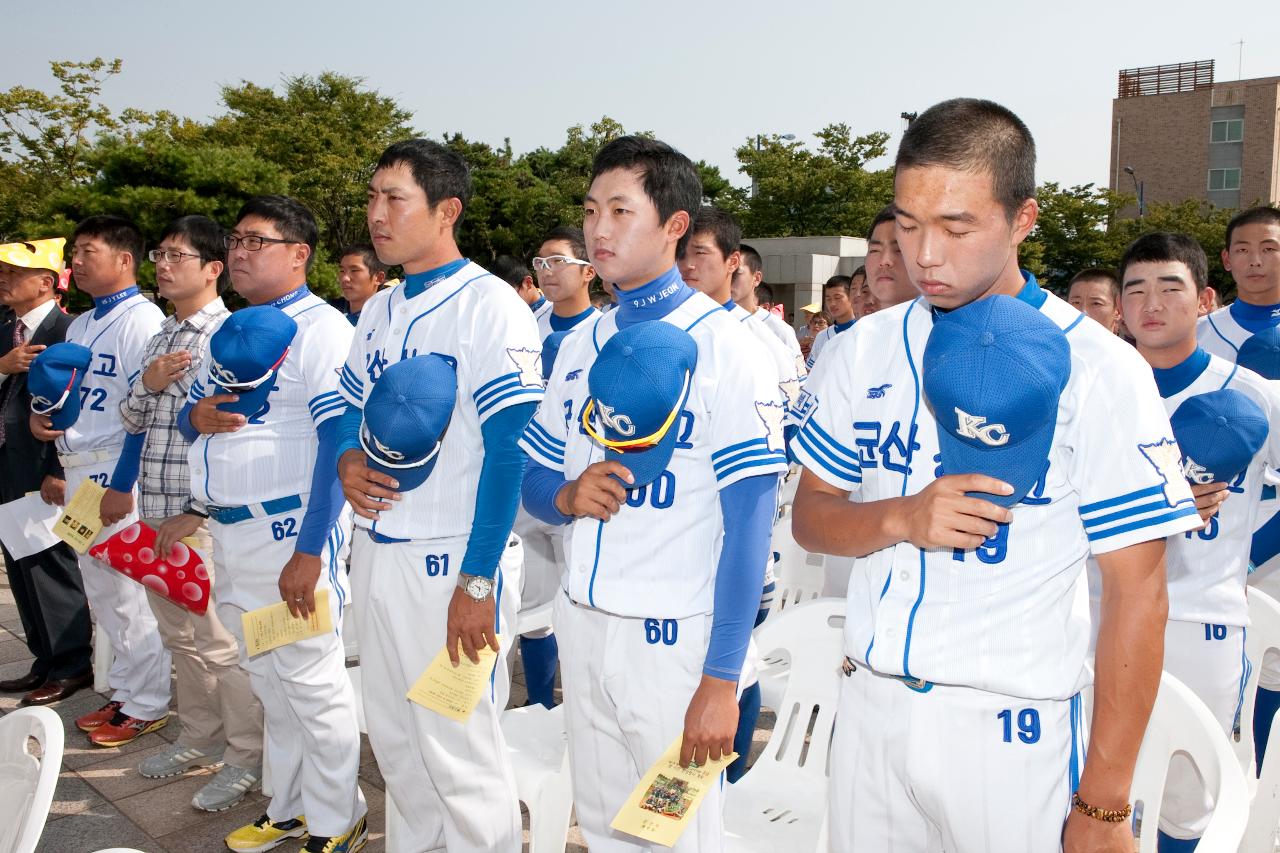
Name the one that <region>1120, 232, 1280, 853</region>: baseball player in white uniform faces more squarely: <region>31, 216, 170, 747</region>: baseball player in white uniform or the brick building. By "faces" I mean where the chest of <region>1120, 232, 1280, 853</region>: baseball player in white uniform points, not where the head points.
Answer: the baseball player in white uniform

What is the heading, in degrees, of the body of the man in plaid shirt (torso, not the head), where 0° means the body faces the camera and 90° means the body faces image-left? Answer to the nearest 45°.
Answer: approximately 45°

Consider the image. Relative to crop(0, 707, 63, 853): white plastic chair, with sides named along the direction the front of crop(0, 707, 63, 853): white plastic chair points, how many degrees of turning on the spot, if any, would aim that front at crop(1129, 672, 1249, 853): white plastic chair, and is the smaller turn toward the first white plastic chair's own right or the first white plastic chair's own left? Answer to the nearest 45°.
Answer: approximately 90° to the first white plastic chair's own left

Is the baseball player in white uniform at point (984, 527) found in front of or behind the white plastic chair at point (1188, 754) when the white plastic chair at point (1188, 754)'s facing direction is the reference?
in front

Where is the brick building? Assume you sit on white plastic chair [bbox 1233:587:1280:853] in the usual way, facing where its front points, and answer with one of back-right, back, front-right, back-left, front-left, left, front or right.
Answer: back-right

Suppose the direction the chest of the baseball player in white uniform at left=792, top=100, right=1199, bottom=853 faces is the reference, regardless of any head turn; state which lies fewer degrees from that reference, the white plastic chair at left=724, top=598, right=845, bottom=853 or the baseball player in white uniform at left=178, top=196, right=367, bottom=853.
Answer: the baseball player in white uniform

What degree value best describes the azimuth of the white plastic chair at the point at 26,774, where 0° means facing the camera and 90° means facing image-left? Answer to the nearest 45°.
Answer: approximately 45°

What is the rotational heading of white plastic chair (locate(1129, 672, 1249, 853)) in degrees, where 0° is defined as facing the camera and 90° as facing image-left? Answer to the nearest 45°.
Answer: approximately 45°

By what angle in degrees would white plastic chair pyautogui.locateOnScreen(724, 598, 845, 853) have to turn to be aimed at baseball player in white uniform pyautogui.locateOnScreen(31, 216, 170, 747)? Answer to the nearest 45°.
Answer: approximately 90° to its right

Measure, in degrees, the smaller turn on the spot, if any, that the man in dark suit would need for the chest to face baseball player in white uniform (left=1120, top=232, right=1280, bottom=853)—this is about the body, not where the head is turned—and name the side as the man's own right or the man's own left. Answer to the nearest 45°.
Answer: approximately 90° to the man's own left

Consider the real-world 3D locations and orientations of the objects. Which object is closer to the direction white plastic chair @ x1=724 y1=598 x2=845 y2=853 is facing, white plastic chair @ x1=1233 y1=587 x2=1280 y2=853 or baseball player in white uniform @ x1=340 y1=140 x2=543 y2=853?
the baseball player in white uniform

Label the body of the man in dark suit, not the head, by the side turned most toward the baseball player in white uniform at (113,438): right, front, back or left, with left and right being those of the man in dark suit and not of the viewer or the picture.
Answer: left

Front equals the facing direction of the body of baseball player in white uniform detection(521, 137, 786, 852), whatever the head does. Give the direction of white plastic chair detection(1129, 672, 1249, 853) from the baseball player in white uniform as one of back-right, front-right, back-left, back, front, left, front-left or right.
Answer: back-left
